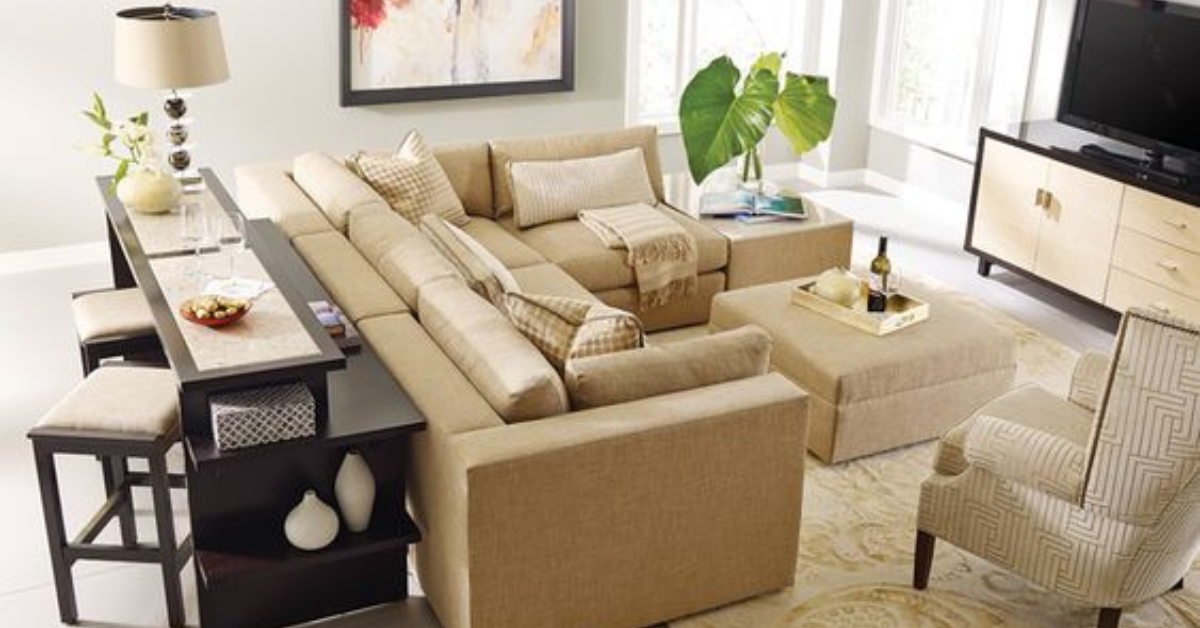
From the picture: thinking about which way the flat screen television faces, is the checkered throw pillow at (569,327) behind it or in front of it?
in front

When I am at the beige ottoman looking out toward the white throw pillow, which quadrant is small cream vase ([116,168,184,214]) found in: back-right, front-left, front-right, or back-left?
front-left

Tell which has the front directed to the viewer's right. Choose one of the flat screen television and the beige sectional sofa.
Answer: the beige sectional sofa

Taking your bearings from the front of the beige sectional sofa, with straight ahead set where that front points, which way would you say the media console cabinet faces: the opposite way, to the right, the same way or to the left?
the opposite way

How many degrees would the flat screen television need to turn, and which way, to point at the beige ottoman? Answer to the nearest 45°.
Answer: approximately 45° to its left

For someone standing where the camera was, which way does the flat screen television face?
facing the viewer and to the left of the viewer

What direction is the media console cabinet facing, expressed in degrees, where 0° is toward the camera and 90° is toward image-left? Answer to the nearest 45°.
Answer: approximately 45°

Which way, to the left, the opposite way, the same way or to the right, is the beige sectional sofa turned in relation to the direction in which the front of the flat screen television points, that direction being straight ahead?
the opposite way

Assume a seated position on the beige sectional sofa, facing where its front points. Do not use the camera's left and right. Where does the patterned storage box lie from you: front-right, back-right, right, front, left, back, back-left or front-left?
back

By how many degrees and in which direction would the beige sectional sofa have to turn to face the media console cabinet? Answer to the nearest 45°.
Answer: approximately 45° to its left

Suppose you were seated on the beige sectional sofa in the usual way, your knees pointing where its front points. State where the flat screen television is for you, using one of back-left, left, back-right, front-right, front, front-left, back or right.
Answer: front-left

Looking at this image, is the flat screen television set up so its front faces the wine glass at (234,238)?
yes

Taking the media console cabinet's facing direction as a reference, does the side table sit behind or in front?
in front

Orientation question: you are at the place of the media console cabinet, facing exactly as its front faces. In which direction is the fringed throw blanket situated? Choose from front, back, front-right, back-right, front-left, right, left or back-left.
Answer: front

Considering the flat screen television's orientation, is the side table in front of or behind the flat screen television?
in front

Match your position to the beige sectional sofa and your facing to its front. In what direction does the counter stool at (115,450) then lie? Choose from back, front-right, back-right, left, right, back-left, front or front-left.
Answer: back

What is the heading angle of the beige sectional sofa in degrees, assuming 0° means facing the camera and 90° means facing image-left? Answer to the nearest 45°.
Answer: approximately 270°

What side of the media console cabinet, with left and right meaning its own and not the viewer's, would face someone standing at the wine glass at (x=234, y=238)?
front

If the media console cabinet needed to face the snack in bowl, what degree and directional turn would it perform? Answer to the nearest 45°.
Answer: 0° — it already faces it
